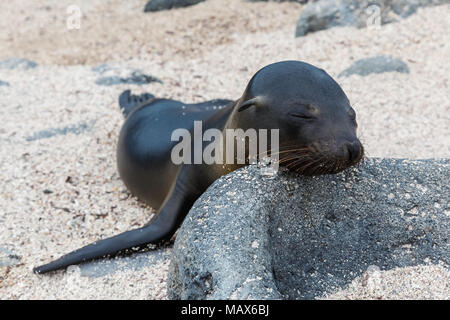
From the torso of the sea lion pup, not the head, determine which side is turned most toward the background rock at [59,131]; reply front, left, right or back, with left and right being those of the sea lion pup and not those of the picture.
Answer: back

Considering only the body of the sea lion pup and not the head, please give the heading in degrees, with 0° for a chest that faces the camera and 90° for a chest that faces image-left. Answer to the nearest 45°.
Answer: approximately 315°

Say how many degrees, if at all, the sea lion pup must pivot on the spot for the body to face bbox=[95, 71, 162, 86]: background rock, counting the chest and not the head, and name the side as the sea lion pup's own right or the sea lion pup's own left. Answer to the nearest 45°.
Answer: approximately 135° to the sea lion pup's own left

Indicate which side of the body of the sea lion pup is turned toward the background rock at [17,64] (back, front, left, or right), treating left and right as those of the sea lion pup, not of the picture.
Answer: back

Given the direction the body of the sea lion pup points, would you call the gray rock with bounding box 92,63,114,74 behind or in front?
behind

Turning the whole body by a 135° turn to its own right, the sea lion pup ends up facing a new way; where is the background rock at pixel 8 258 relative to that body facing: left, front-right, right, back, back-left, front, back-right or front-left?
front
